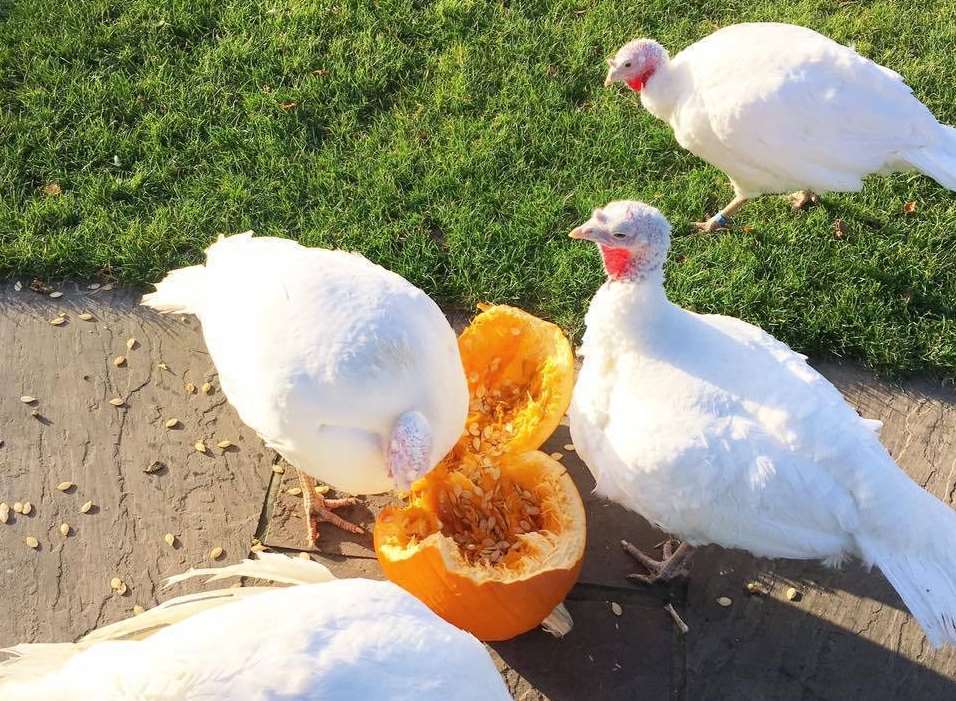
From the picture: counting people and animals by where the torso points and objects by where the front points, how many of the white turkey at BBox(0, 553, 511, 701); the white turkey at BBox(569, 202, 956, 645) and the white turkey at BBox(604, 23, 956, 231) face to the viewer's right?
1

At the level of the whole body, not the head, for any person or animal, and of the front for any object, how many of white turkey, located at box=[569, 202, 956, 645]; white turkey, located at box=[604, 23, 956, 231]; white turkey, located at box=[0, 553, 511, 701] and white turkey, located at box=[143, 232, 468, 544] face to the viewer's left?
2

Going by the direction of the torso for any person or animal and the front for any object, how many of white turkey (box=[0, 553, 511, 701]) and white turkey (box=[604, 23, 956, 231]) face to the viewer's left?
1

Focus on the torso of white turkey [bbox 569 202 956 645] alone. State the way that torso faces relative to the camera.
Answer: to the viewer's left

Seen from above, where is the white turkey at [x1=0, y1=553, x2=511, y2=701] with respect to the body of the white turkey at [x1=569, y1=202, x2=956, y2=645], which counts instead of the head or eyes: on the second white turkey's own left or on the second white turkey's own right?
on the second white turkey's own left

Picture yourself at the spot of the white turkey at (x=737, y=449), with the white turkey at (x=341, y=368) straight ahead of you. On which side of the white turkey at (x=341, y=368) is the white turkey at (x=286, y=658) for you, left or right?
left

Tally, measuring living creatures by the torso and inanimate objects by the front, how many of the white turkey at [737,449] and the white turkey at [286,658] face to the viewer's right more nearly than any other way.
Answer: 1

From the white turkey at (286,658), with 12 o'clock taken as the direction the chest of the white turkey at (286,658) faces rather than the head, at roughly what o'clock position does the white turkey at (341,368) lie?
the white turkey at (341,368) is roughly at 9 o'clock from the white turkey at (286,658).

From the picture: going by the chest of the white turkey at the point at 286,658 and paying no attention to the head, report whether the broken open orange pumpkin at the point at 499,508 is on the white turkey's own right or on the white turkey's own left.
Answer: on the white turkey's own left

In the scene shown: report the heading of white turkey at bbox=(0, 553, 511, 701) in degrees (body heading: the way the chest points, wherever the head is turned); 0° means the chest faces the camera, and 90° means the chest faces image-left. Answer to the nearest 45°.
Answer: approximately 270°

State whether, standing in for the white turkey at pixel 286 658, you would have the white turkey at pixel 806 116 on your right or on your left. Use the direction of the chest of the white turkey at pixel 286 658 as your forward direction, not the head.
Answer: on your left

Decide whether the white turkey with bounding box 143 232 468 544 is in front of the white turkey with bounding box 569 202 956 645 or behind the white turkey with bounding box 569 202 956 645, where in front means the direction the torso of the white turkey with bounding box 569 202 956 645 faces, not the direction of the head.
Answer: in front

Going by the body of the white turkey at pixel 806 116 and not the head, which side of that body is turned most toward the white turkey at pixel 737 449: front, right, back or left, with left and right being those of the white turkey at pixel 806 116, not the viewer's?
left

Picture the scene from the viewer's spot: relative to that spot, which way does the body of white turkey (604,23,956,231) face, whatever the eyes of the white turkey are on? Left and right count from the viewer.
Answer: facing to the left of the viewer
